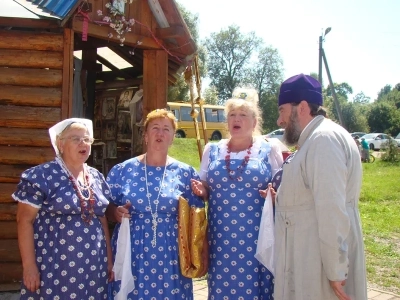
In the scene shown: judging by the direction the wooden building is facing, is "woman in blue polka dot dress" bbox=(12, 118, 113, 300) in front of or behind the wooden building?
in front

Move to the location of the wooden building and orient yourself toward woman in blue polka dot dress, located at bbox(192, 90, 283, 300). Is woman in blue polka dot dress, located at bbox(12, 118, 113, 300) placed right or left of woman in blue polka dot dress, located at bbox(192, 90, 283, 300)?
right

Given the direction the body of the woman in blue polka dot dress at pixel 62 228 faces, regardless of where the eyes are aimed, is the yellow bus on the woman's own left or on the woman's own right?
on the woman's own left

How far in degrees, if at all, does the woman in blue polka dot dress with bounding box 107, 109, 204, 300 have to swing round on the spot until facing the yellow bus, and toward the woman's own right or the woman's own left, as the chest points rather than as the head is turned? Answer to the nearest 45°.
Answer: approximately 180°

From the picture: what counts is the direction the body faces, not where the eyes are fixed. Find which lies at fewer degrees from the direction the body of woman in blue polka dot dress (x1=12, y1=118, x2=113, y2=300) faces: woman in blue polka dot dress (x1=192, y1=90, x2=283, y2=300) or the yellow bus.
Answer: the woman in blue polka dot dress

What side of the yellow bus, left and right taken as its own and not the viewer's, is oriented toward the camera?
left

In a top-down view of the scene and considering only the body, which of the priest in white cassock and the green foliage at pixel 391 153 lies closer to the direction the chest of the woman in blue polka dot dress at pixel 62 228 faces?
the priest in white cassock

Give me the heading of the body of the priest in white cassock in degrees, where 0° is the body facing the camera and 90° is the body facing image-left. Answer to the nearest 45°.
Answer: approximately 90°

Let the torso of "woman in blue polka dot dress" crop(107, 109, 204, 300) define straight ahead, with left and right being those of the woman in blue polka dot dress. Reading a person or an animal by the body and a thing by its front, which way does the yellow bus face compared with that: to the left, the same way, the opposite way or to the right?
to the right

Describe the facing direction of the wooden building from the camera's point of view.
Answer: facing the viewer and to the right of the viewer

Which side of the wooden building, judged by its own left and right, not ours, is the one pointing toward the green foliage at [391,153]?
left

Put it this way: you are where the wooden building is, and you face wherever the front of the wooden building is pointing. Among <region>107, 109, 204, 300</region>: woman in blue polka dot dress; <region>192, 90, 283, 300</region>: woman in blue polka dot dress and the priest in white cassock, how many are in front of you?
3
